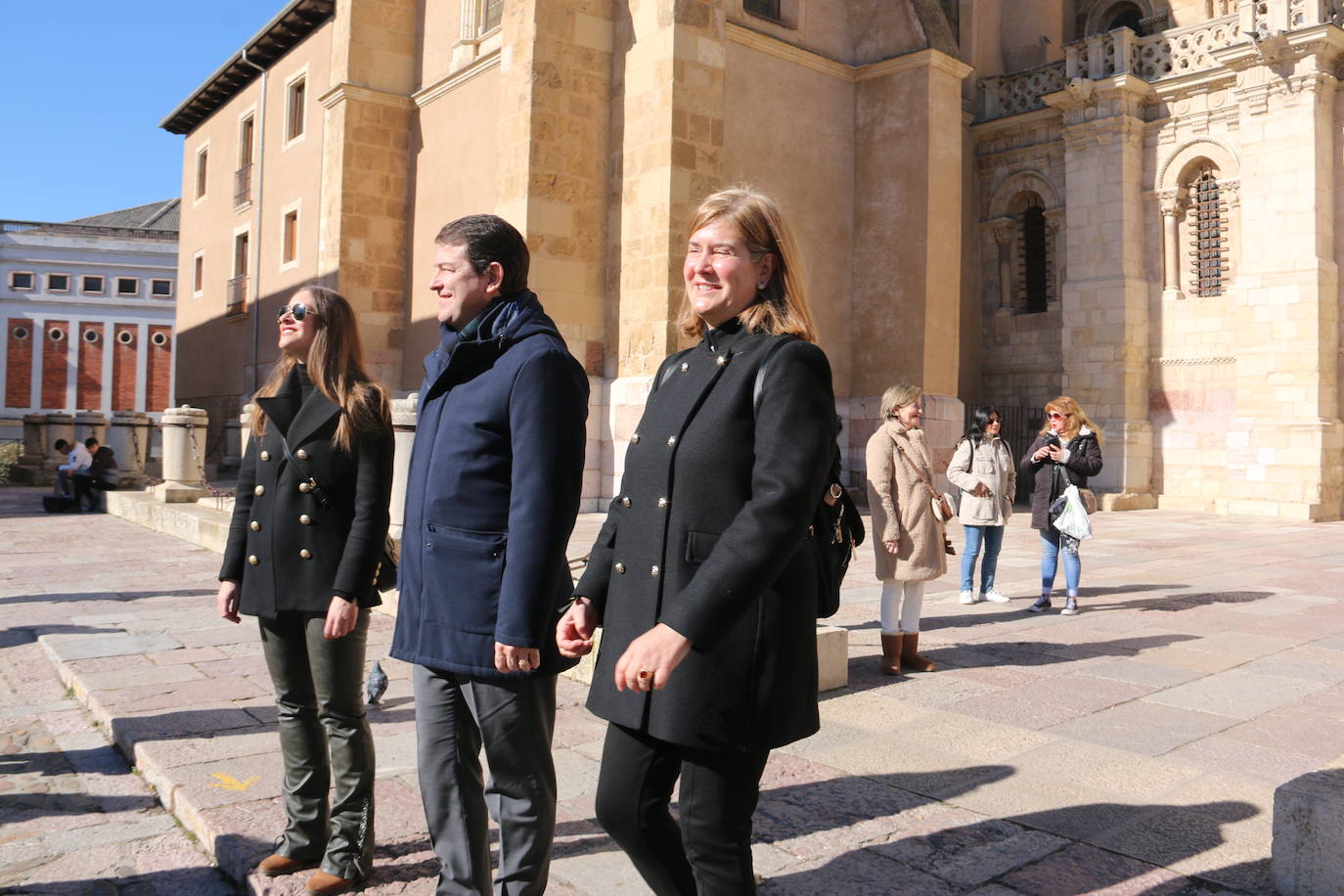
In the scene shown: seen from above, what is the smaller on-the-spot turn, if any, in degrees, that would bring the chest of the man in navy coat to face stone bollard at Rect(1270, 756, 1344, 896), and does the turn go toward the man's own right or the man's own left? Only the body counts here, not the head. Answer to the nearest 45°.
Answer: approximately 135° to the man's own left

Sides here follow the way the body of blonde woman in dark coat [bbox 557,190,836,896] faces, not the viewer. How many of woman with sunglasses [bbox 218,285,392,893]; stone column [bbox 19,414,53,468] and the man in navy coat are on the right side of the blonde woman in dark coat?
3

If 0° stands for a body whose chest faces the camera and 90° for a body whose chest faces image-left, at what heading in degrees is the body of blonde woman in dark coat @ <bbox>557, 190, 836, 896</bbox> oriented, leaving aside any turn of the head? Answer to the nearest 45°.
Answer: approximately 45°

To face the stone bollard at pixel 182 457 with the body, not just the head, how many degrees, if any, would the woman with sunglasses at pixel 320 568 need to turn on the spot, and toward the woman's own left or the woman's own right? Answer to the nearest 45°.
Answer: approximately 135° to the woman's own right

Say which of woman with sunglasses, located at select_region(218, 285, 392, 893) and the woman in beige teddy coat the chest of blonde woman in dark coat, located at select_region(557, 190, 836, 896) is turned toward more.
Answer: the woman with sunglasses

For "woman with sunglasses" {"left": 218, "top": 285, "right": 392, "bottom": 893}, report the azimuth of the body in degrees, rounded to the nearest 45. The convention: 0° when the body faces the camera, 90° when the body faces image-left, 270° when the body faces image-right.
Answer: approximately 45°

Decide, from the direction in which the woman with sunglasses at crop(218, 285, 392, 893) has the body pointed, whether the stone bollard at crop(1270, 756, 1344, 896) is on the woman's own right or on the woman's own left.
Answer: on the woman's own left

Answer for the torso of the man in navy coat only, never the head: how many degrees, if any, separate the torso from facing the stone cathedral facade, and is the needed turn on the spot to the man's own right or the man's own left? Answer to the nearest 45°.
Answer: approximately 180°

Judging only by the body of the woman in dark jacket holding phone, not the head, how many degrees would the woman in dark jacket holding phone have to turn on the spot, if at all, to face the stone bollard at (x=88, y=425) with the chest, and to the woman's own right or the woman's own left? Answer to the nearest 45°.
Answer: approximately 90° to the woman's own right
